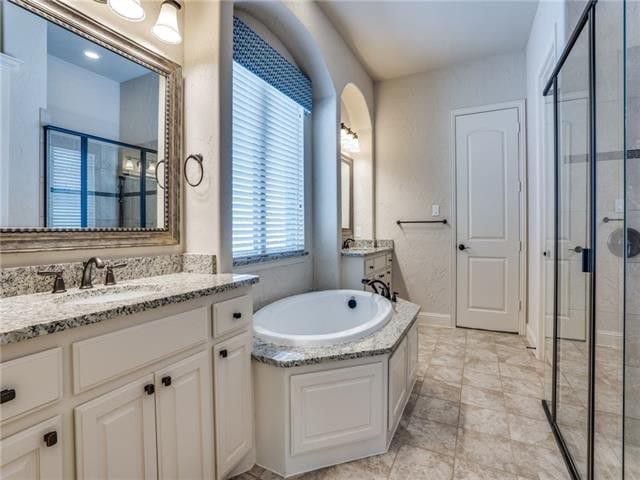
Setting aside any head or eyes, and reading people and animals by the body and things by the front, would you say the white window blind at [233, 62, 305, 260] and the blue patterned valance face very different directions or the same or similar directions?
same or similar directions

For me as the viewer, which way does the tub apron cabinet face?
facing the viewer and to the right of the viewer

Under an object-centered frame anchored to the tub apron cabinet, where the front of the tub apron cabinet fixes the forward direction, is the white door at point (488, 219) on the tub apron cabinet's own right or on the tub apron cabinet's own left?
on the tub apron cabinet's own left

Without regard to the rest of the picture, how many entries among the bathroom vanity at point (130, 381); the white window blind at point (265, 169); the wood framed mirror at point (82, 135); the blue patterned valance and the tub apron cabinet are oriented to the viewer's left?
0

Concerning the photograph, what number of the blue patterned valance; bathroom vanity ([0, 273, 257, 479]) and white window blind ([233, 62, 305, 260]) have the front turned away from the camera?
0

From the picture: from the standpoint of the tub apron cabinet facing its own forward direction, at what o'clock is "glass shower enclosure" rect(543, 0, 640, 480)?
The glass shower enclosure is roughly at 11 o'clock from the tub apron cabinet.
